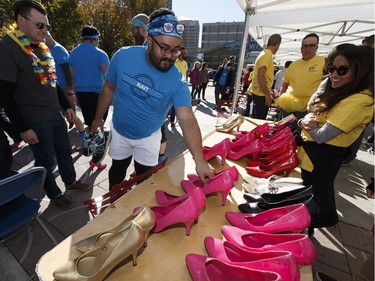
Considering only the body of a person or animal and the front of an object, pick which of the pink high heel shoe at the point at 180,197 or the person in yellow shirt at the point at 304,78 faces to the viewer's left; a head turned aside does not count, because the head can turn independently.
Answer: the pink high heel shoe

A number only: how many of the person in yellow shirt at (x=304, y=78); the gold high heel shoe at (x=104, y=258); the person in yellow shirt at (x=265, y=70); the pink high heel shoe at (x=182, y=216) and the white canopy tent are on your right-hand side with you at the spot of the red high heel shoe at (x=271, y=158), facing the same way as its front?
3

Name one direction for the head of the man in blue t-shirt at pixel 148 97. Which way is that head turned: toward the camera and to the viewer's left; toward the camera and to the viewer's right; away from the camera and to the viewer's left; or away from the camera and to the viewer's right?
toward the camera and to the viewer's right

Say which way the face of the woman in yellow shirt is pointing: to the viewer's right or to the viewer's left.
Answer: to the viewer's left

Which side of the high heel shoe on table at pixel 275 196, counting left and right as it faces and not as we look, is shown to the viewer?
left

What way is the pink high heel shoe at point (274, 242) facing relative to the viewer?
to the viewer's left

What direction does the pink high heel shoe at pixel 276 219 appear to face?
to the viewer's left

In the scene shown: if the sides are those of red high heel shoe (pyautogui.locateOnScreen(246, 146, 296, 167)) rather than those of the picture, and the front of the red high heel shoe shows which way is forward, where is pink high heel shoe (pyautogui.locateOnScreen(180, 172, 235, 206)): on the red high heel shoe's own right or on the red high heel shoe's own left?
on the red high heel shoe's own left

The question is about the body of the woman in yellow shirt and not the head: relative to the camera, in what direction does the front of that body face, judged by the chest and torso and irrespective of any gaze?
to the viewer's left

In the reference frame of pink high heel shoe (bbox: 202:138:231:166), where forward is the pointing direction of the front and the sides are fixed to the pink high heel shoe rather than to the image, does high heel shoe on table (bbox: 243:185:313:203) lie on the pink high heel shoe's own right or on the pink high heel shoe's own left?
on the pink high heel shoe's own left

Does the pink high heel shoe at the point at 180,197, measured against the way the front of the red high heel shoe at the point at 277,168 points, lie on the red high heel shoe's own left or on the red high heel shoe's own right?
on the red high heel shoe's own left

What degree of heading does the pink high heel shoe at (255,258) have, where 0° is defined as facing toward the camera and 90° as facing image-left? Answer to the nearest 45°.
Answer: approximately 90°

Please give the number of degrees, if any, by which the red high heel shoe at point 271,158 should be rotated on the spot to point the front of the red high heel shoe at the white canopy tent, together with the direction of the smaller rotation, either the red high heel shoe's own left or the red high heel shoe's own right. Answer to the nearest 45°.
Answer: approximately 90° to the red high heel shoe's own right
